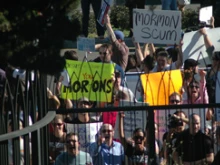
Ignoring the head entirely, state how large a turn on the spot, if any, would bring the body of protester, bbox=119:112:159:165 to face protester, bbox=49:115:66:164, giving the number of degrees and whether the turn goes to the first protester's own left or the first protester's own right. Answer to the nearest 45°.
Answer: approximately 90° to the first protester's own right

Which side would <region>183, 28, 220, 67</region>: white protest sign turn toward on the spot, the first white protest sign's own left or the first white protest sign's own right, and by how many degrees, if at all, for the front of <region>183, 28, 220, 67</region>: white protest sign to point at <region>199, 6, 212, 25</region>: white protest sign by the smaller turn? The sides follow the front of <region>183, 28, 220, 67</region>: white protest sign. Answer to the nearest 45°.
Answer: approximately 180°

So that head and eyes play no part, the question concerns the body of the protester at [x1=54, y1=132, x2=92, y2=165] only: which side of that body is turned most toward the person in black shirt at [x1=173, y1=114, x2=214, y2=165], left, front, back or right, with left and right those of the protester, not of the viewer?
left

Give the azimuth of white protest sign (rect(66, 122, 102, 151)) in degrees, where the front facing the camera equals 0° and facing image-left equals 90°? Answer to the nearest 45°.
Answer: approximately 0°

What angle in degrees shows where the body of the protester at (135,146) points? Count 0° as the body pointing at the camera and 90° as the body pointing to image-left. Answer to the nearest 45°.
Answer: approximately 0°
